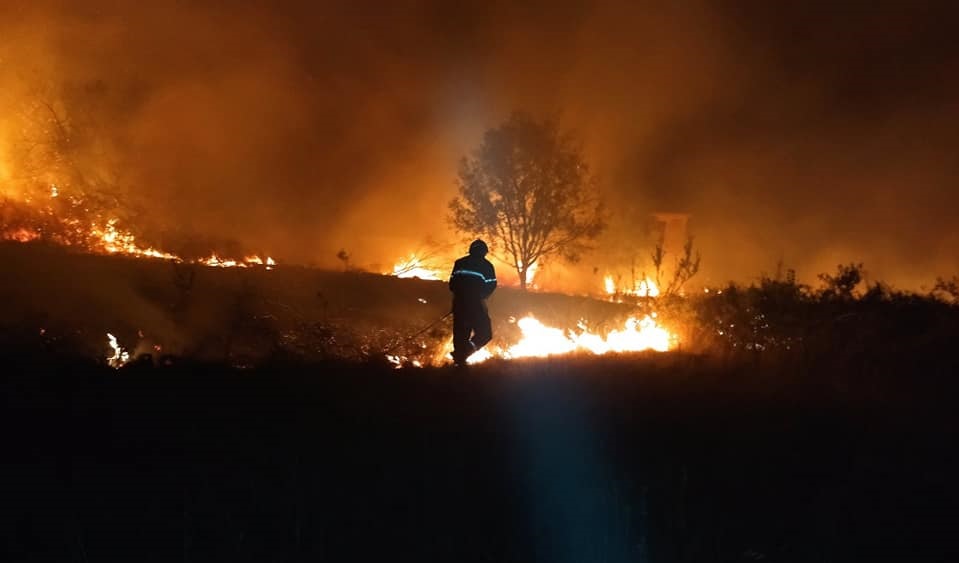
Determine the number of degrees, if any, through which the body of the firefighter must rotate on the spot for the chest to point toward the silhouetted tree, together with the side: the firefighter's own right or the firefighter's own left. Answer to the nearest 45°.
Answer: approximately 45° to the firefighter's own left

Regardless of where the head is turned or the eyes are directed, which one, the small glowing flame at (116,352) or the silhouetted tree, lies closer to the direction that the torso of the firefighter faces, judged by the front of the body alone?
the silhouetted tree

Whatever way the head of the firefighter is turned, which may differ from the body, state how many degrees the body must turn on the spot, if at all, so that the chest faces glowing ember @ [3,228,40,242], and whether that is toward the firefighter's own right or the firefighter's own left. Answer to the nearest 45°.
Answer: approximately 90° to the firefighter's own left

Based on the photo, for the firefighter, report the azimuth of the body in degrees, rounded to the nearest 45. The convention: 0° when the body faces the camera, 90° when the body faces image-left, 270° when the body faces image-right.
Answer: approximately 225°

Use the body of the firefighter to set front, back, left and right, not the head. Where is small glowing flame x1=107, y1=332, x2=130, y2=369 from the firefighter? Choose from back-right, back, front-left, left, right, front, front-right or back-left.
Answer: back-left
